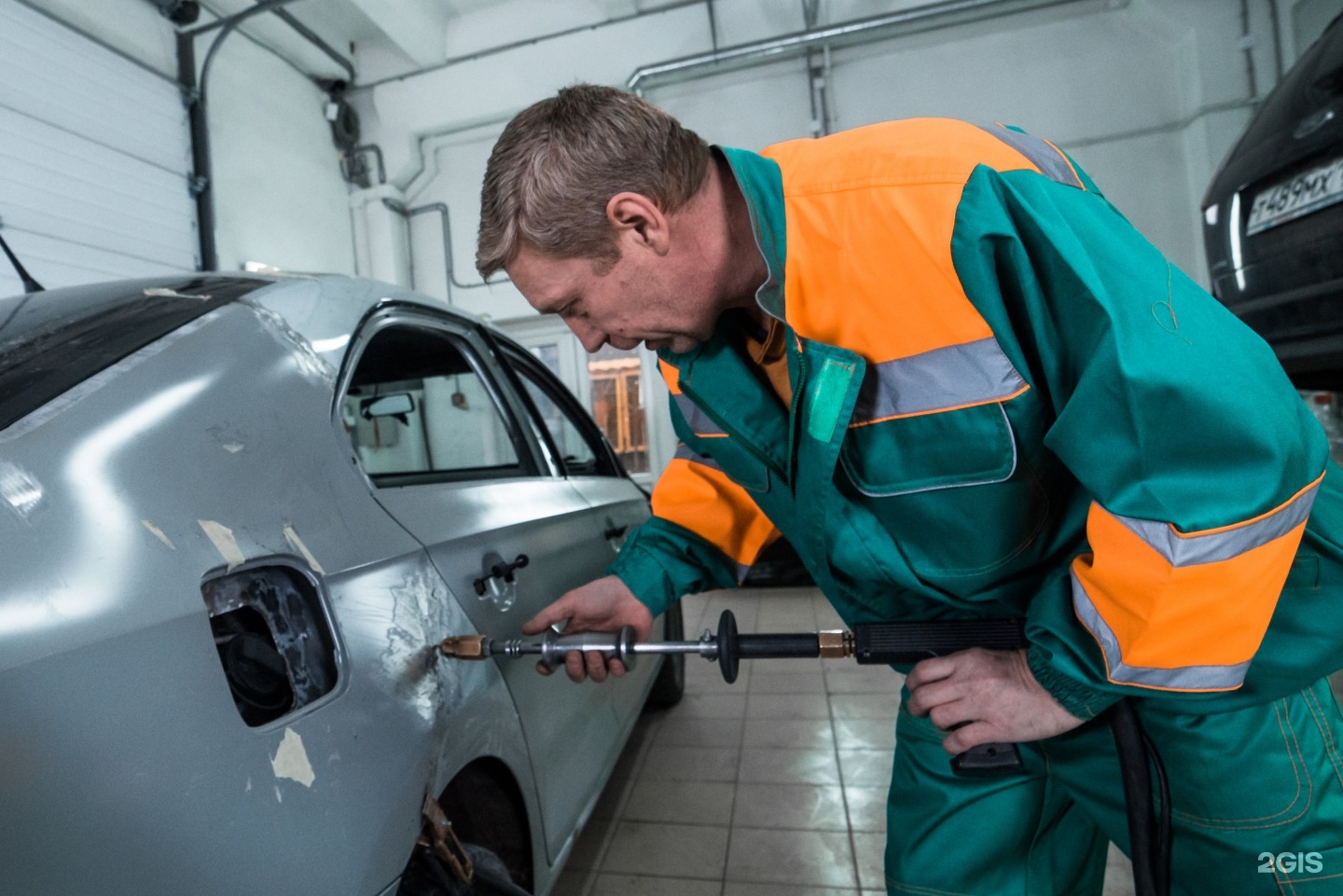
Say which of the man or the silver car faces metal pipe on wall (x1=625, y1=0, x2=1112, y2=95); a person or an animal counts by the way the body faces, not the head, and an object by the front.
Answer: the silver car

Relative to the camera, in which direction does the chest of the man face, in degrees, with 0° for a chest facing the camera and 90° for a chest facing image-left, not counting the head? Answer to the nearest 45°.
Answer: approximately 45°

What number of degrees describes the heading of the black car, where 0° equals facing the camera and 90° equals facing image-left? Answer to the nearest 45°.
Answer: approximately 225°

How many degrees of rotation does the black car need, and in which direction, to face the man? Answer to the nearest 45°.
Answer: approximately 135° to its right

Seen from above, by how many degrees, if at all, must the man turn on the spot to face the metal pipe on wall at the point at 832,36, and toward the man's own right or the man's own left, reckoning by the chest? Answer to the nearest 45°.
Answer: approximately 135° to the man's own right
